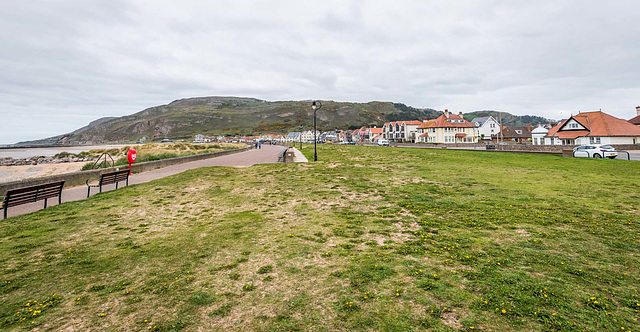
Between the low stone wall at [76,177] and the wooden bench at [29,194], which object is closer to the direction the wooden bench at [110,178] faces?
the low stone wall

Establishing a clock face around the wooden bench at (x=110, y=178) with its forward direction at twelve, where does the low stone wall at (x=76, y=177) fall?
The low stone wall is roughly at 1 o'clock from the wooden bench.

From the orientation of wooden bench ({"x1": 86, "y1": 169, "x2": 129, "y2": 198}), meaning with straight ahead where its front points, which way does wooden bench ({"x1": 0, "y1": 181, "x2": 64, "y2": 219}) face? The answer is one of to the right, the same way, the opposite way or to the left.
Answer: the same way

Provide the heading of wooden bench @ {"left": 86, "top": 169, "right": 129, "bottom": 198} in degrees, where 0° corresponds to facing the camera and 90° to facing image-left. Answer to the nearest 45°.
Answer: approximately 135°

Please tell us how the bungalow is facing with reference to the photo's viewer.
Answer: facing the viewer and to the left of the viewer

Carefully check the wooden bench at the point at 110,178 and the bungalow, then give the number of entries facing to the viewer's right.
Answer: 0

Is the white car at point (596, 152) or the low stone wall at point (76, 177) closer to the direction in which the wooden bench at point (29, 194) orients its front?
the low stone wall

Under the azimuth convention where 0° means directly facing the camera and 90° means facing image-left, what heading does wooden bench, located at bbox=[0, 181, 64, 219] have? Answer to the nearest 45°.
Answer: approximately 135°

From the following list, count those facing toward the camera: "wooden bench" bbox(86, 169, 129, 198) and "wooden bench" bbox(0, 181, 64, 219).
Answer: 0

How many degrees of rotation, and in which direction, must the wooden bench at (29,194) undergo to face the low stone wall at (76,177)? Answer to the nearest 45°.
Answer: approximately 45° to its right

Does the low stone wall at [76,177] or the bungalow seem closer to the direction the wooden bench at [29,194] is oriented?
the low stone wall

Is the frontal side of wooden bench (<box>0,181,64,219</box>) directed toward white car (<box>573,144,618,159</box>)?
no

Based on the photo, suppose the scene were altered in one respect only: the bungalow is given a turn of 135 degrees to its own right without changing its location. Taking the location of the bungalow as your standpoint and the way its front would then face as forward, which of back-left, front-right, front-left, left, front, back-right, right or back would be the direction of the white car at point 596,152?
back
